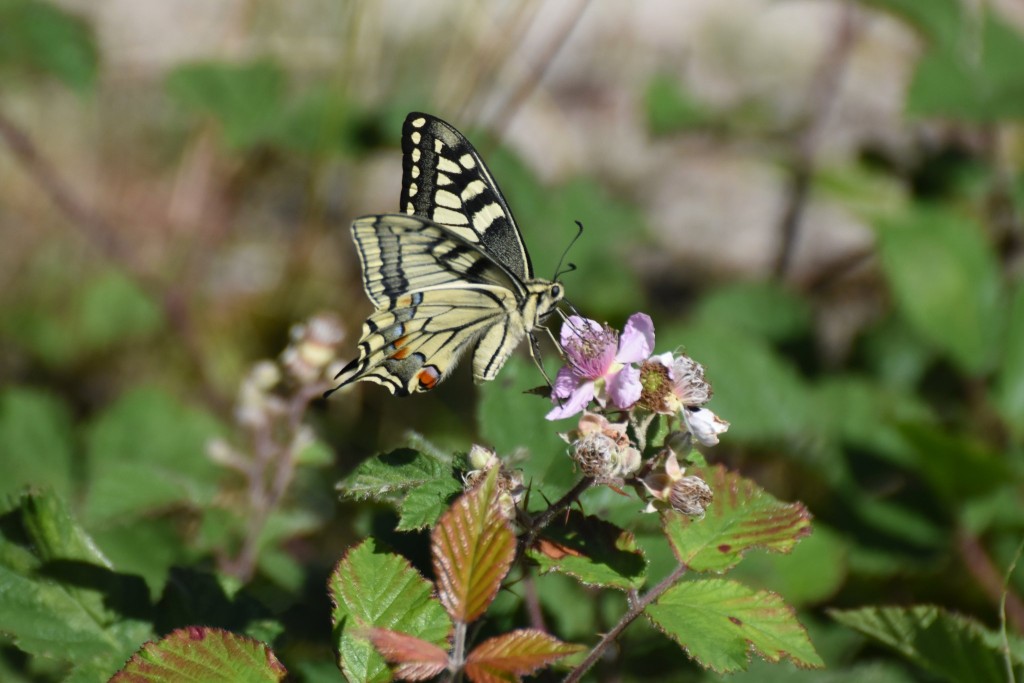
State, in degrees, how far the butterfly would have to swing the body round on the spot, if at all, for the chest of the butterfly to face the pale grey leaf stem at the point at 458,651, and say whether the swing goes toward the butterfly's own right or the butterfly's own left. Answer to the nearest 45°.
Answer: approximately 90° to the butterfly's own right

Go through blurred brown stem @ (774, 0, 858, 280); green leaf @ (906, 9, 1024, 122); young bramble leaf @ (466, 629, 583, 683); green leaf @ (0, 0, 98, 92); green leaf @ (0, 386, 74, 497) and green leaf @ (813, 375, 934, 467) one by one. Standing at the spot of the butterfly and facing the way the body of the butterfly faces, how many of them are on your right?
1

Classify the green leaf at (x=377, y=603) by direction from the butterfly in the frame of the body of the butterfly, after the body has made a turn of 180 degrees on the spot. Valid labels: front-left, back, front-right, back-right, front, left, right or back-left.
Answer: left

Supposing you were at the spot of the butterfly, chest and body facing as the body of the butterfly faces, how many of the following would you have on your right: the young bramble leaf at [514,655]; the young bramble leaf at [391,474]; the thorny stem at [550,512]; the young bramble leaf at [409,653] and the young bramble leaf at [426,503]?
5

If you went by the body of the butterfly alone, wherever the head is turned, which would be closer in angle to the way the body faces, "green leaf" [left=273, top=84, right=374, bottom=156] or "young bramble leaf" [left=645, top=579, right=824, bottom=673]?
the young bramble leaf

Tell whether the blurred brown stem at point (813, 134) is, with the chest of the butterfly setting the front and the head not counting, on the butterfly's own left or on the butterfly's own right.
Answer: on the butterfly's own left

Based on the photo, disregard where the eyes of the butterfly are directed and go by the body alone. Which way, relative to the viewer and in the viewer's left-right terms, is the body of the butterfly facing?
facing to the right of the viewer

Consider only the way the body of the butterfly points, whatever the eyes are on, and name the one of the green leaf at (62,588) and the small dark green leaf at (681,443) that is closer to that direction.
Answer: the small dark green leaf

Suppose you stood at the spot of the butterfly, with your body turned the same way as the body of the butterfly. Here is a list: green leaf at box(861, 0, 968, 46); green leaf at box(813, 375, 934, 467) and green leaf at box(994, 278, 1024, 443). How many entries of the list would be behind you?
0

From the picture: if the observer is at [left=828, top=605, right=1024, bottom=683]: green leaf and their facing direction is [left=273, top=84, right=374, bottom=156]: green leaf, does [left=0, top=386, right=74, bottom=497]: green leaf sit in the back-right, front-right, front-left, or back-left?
front-left

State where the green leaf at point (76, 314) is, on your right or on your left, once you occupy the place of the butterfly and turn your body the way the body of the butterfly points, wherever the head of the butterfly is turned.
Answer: on your left

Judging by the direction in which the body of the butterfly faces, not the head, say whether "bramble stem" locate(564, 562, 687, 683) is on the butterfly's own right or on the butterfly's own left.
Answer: on the butterfly's own right

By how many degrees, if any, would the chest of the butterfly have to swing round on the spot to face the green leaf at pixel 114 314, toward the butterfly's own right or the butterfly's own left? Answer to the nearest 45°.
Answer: approximately 135° to the butterfly's own left
